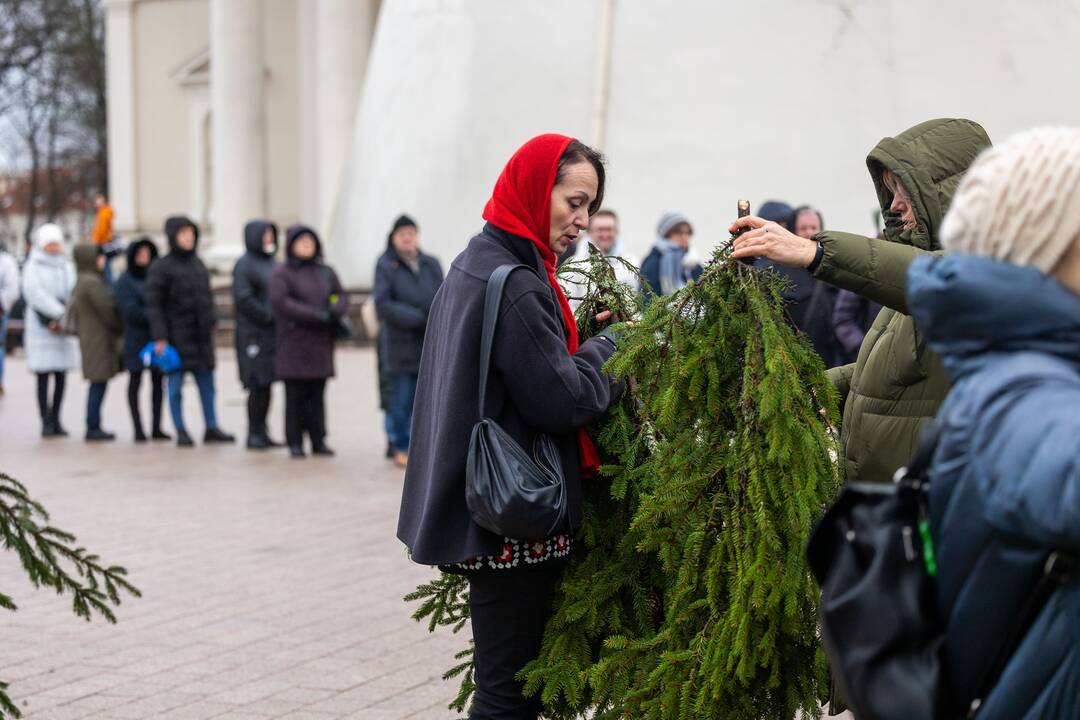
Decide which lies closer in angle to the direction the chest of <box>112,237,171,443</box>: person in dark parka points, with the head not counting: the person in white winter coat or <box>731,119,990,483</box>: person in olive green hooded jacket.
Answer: the person in olive green hooded jacket

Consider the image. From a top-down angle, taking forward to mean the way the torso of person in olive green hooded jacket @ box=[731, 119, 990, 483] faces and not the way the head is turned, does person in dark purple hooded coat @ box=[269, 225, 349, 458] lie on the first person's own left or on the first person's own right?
on the first person's own right

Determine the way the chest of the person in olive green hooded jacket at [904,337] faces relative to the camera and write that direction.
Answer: to the viewer's left

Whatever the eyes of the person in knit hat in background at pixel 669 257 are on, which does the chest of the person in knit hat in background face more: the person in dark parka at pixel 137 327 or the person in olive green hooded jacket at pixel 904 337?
the person in olive green hooded jacket

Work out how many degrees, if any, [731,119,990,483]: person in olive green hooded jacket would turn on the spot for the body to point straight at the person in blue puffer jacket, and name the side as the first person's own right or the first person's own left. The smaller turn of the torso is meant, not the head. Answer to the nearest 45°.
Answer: approximately 90° to the first person's own left

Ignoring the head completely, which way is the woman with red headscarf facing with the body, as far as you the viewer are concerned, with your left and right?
facing to the right of the viewer
